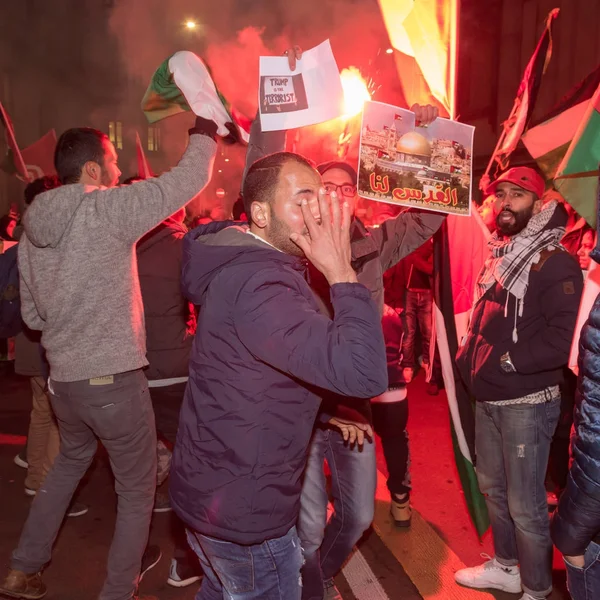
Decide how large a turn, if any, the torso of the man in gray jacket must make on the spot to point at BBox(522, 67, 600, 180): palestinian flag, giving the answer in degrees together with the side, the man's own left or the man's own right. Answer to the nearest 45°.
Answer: approximately 45° to the man's own right

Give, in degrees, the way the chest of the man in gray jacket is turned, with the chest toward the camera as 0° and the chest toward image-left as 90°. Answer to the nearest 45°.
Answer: approximately 225°

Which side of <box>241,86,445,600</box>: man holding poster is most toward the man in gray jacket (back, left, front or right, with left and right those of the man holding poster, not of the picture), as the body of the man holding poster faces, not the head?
right

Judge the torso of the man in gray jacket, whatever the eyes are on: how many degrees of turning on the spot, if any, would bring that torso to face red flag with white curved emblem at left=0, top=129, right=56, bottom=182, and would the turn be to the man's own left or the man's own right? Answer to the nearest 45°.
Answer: approximately 45° to the man's own left

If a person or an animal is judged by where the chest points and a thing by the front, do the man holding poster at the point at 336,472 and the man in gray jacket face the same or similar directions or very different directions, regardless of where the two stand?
very different directions

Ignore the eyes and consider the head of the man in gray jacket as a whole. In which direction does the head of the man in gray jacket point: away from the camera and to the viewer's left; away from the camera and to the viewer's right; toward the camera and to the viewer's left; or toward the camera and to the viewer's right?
away from the camera and to the viewer's right

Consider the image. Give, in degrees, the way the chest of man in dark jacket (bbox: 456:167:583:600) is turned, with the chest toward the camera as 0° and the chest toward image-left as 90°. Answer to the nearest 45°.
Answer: approximately 45°

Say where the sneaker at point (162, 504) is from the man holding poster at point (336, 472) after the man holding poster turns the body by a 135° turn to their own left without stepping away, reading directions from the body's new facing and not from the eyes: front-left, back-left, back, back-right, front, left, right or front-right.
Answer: left
